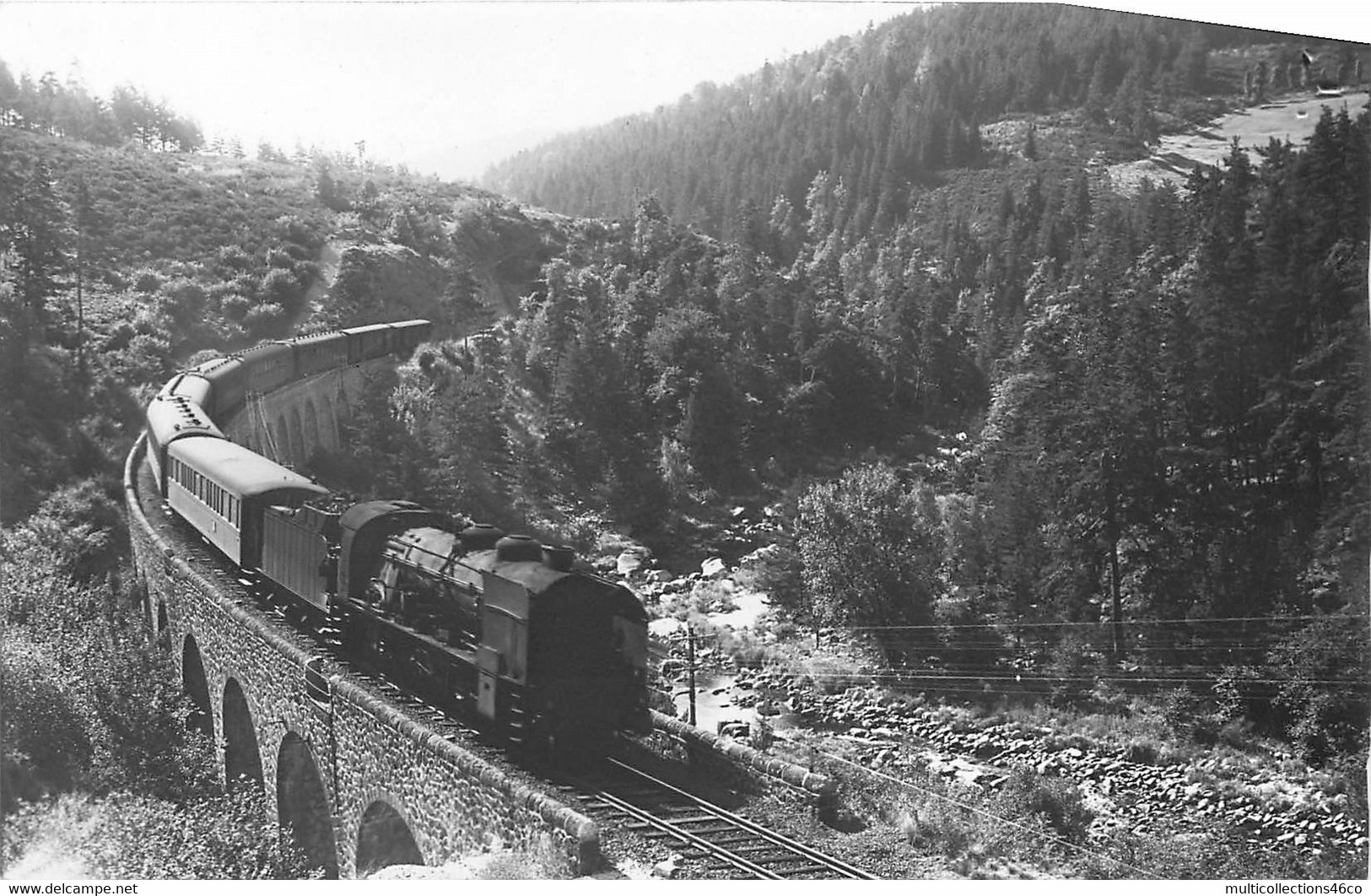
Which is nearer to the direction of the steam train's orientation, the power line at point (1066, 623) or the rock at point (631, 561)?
the power line

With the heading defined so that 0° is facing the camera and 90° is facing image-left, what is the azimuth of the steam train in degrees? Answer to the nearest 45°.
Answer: approximately 315°

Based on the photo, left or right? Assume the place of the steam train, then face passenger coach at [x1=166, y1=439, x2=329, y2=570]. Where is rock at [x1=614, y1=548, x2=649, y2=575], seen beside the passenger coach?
right

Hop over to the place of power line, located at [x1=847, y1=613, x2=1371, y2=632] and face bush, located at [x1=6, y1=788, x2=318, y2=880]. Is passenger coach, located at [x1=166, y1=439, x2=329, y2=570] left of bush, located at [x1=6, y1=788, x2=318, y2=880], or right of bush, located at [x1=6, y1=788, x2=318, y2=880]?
right

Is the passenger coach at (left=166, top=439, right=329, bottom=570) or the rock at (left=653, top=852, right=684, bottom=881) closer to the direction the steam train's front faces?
the rock

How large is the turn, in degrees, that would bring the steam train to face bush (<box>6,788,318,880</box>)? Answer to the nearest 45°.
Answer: approximately 90° to its right

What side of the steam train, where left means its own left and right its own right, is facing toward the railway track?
front
